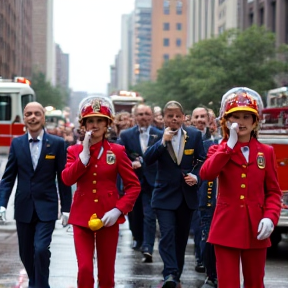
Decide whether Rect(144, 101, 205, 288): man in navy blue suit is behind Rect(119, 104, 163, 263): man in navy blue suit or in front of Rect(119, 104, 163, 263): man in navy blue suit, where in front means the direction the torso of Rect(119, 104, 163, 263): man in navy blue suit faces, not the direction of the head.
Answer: in front

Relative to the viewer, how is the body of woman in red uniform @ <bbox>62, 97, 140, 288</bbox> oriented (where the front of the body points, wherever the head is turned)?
toward the camera

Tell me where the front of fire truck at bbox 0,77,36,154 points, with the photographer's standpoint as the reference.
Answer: facing the viewer and to the right of the viewer

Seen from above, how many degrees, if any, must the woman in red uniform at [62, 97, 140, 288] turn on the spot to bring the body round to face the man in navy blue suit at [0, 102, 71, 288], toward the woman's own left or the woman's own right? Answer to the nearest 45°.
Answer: approximately 135° to the woman's own right

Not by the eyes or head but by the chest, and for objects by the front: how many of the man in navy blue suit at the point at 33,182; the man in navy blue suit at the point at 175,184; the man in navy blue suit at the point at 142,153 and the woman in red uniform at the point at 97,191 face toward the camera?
4

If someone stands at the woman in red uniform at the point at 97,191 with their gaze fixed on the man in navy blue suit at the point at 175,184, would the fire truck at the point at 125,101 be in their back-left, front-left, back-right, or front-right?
front-left

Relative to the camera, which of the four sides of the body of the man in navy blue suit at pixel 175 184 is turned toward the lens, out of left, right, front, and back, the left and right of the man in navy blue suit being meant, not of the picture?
front

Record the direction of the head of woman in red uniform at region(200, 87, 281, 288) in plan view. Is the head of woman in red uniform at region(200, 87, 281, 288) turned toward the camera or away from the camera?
toward the camera

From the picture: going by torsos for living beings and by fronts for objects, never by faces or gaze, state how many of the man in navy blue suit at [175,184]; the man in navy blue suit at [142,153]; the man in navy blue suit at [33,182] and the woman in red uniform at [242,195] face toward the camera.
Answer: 4

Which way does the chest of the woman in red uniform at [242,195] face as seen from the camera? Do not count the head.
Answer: toward the camera

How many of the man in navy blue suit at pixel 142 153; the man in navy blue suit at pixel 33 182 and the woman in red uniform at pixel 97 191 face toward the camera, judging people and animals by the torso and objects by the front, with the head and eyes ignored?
3

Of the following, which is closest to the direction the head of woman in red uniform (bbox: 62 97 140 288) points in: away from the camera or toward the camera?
toward the camera

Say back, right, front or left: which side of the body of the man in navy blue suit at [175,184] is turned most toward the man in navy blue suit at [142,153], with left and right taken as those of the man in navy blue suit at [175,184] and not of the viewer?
back

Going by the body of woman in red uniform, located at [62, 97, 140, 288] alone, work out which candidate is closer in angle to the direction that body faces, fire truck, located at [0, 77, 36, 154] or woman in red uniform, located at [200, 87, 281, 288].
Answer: the woman in red uniform

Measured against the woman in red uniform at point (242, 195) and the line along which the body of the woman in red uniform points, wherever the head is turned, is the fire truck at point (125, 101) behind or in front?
behind
